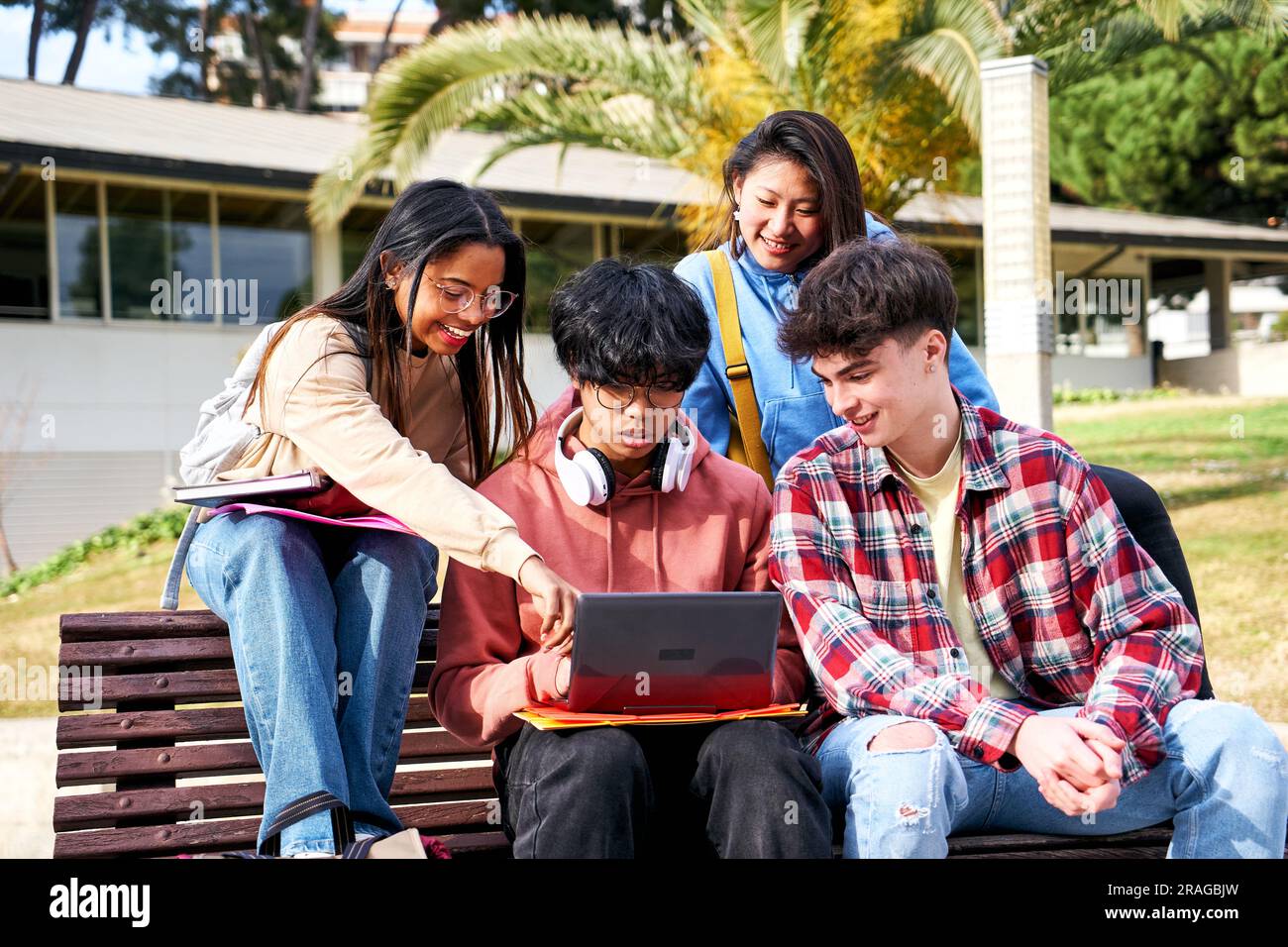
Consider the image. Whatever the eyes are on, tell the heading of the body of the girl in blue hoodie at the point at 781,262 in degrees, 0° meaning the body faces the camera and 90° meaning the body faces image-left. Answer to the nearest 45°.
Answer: approximately 0°

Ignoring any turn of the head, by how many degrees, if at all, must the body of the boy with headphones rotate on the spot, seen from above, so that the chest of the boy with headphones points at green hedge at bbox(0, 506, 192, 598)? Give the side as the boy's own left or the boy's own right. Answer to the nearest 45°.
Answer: approximately 135° to the boy's own right

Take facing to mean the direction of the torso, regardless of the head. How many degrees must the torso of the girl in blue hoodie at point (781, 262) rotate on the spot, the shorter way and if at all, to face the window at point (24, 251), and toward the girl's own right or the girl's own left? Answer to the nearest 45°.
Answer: approximately 135° to the girl's own right

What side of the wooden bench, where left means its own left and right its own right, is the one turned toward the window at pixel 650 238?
back

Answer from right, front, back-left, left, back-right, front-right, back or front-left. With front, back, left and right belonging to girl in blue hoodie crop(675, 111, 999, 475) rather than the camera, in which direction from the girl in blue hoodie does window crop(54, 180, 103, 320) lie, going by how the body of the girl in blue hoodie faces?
back-right

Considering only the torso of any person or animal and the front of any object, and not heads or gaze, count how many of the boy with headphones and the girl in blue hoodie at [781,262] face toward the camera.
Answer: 2

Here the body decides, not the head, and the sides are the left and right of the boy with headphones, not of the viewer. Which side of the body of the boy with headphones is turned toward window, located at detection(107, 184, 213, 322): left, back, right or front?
back

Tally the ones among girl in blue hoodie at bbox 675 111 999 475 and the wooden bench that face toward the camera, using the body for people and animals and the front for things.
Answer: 2

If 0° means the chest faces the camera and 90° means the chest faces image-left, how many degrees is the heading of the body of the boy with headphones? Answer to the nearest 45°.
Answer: approximately 0°

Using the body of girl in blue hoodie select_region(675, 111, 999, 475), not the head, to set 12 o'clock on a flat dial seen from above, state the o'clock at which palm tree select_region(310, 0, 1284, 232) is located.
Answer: The palm tree is roughly at 6 o'clock from the girl in blue hoodie.

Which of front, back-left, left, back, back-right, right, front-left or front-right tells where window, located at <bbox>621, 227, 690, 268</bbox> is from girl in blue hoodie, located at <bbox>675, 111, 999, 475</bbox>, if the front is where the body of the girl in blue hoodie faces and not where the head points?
back
